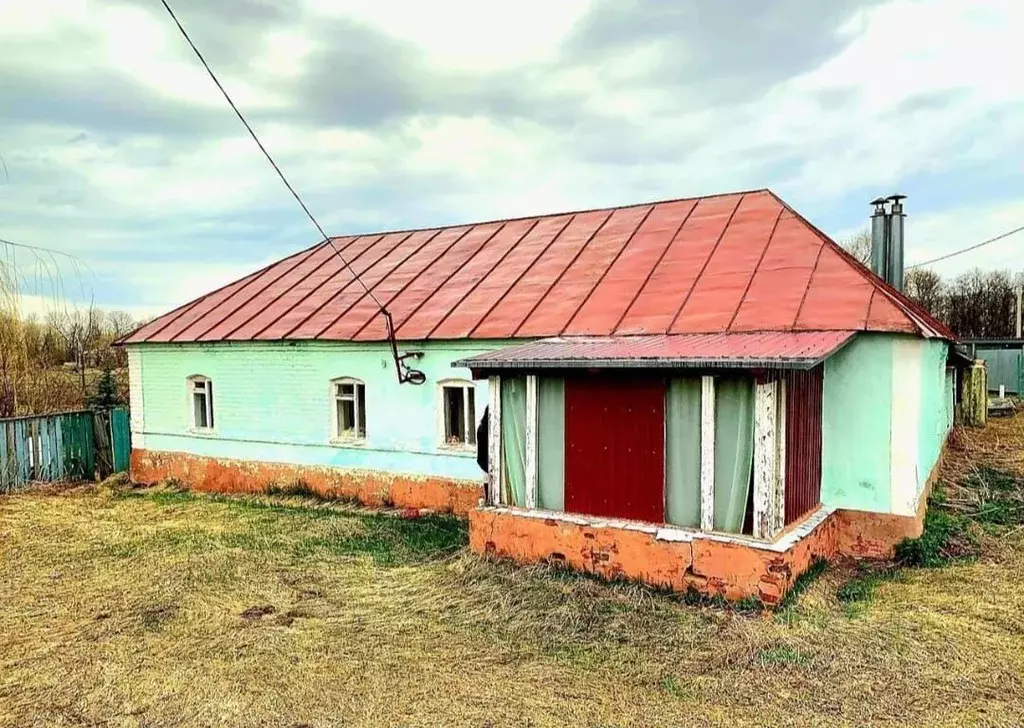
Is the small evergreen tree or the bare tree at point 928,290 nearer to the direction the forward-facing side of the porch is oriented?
the small evergreen tree

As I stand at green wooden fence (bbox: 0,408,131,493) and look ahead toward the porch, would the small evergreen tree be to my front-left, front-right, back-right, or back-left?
back-left

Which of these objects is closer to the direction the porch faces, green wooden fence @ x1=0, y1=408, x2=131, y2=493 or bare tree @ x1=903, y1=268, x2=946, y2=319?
the green wooden fence

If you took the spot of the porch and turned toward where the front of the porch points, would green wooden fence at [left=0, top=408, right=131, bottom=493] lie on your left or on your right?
on your right

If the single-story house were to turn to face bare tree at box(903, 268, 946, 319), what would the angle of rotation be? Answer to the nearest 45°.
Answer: approximately 180°

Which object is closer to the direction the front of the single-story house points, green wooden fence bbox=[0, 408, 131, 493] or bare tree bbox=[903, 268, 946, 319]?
the green wooden fence

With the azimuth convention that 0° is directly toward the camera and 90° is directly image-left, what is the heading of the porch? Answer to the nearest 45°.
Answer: approximately 45°

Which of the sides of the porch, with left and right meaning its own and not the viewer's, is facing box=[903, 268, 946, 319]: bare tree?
back

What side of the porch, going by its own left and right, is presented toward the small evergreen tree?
right

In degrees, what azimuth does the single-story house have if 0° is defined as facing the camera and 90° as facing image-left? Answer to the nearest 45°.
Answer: approximately 45°

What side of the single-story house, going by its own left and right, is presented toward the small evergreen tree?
right
